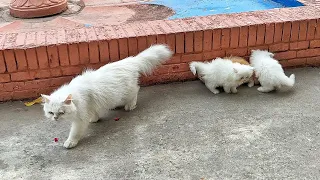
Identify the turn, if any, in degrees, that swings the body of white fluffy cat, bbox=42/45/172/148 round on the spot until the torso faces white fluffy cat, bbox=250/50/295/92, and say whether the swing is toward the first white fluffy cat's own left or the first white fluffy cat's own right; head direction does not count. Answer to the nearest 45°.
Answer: approximately 135° to the first white fluffy cat's own left

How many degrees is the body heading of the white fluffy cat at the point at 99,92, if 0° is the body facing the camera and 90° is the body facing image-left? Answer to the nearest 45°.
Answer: approximately 45°

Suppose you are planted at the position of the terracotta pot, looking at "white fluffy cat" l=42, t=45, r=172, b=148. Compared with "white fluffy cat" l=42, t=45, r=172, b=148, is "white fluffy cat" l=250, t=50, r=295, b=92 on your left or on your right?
left

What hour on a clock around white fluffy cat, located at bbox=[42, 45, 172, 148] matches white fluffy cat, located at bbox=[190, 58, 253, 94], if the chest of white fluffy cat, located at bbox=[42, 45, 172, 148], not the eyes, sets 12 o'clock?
white fluffy cat, located at bbox=[190, 58, 253, 94] is roughly at 7 o'clock from white fluffy cat, located at bbox=[42, 45, 172, 148].
